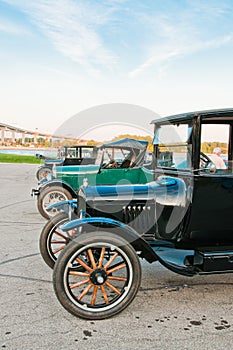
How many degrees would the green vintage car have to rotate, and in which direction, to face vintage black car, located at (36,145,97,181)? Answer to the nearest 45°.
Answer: approximately 90° to its right

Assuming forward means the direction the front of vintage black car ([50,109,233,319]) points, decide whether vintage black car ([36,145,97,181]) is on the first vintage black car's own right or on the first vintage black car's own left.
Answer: on the first vintage black car's own right

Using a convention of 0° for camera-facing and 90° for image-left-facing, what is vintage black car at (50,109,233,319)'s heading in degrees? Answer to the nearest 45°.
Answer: approximately 90°

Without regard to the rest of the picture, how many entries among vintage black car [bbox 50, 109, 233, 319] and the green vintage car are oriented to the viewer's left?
2

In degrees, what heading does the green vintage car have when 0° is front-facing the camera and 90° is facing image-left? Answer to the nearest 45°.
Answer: approximately 90°

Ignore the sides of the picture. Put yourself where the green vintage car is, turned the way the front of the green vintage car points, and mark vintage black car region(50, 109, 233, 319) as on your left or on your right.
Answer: on your left

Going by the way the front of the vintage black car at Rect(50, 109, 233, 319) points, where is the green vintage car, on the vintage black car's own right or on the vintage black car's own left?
on the vintage black car's own right
